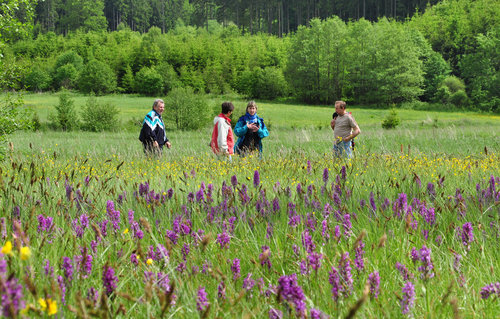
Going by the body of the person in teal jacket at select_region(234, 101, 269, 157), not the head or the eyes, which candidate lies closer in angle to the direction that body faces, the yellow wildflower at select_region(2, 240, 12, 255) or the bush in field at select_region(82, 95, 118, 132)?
the yellow wildflower

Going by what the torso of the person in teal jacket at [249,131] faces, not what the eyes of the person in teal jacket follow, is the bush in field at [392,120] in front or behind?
behind

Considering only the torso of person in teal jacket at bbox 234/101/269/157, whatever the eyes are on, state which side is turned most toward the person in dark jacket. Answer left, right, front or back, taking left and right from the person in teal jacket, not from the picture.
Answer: right

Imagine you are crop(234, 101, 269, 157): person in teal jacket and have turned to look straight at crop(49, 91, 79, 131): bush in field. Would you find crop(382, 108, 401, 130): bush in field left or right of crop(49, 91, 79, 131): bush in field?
right

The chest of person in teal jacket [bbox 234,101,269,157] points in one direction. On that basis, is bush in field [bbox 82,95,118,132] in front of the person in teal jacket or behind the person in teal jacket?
behind

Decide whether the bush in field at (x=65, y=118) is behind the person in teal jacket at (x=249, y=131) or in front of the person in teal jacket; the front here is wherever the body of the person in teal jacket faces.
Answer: behind

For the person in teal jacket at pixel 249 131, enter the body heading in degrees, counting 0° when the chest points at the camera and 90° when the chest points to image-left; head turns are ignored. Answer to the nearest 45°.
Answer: approximately 0°

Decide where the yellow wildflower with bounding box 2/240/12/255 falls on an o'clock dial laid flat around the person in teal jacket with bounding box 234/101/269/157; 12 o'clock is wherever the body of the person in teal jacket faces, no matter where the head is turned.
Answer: The yellow wildflower is roughly at 12 o'clock from the person in teal jacket.

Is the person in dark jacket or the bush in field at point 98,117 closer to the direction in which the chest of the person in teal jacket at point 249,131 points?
the person in dark jacket

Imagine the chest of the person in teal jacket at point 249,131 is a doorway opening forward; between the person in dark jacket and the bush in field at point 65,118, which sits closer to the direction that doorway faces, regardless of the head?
the person in dark jacket
